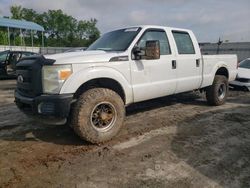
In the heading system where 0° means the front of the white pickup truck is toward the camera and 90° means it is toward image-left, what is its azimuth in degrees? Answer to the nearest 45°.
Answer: approximately 45°

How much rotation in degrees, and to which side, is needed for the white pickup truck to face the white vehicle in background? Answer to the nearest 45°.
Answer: approximately 180°
